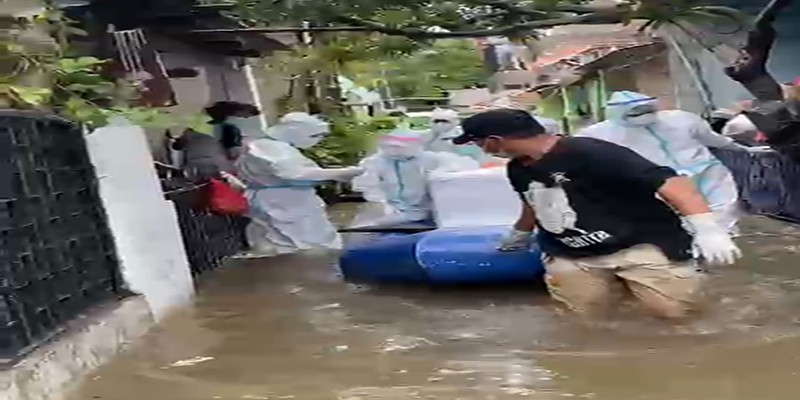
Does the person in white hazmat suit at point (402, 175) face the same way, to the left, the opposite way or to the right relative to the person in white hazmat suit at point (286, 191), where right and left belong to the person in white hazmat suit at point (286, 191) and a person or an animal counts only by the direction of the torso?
to the right

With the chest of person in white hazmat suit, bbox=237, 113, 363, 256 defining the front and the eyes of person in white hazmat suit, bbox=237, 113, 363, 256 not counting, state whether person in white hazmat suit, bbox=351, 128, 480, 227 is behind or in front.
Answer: in front

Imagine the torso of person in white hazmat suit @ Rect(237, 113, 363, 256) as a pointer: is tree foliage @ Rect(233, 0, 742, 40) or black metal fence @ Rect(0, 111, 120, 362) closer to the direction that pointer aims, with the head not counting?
the tree foliage

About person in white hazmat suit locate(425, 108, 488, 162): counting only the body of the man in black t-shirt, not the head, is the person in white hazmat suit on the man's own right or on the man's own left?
on the man's own right

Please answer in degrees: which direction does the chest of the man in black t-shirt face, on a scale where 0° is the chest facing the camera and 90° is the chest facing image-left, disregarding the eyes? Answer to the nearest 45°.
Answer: approximately 45°

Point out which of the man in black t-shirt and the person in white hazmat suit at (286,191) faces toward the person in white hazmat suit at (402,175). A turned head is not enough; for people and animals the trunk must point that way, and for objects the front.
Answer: the person in white hazmat suit at (286,191)

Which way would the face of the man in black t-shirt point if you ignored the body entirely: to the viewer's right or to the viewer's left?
to the viewer's left

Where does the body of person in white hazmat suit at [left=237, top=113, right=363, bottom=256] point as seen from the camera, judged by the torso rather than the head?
to the viewer's right
